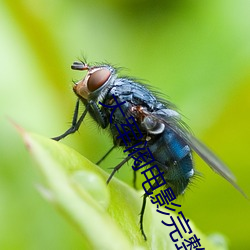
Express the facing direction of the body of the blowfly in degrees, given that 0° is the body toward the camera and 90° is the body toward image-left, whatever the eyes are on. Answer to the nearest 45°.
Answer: approximately 90°
